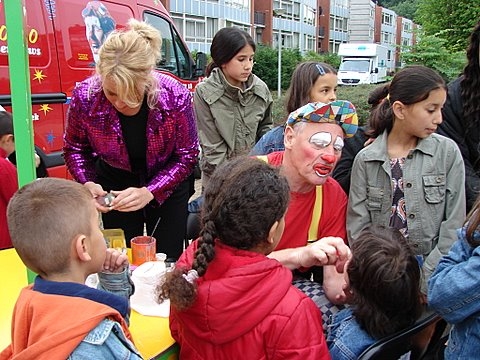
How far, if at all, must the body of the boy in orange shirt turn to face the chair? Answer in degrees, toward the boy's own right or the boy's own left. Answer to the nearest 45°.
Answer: approximately 45° to the boy's own right

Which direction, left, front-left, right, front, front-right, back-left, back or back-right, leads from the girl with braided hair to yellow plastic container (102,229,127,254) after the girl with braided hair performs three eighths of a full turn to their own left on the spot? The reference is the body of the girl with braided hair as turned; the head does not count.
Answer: front-right

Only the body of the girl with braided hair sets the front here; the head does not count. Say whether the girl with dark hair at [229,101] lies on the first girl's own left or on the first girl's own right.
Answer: on the first girl's own left

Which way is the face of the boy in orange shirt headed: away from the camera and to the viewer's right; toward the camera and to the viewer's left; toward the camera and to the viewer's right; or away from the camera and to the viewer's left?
away from the camera and to the viewer's right

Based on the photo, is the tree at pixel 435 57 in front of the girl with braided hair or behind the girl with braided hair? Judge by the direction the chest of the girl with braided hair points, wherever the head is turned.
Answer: in front

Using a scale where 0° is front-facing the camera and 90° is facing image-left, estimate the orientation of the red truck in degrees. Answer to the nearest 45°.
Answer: approximately 270°

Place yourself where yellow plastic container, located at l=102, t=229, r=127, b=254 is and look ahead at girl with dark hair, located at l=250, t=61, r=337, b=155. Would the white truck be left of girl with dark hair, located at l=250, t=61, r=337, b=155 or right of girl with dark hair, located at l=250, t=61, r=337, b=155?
left

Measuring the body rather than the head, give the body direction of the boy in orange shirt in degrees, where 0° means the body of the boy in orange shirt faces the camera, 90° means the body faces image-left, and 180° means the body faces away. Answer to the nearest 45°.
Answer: approximately 225°

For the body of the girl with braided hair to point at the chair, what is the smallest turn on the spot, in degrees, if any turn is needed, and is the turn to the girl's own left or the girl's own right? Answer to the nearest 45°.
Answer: approximately 45° to the girl's own right

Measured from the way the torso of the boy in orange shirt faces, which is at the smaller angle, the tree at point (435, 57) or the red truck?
the tree

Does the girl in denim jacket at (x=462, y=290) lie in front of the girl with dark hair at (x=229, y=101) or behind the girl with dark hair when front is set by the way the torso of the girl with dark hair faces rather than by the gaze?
in front

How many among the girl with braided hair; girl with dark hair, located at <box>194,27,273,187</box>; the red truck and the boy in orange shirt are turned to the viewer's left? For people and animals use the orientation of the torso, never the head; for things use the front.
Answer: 0

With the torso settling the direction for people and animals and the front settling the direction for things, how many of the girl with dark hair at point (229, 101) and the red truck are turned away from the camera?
0
